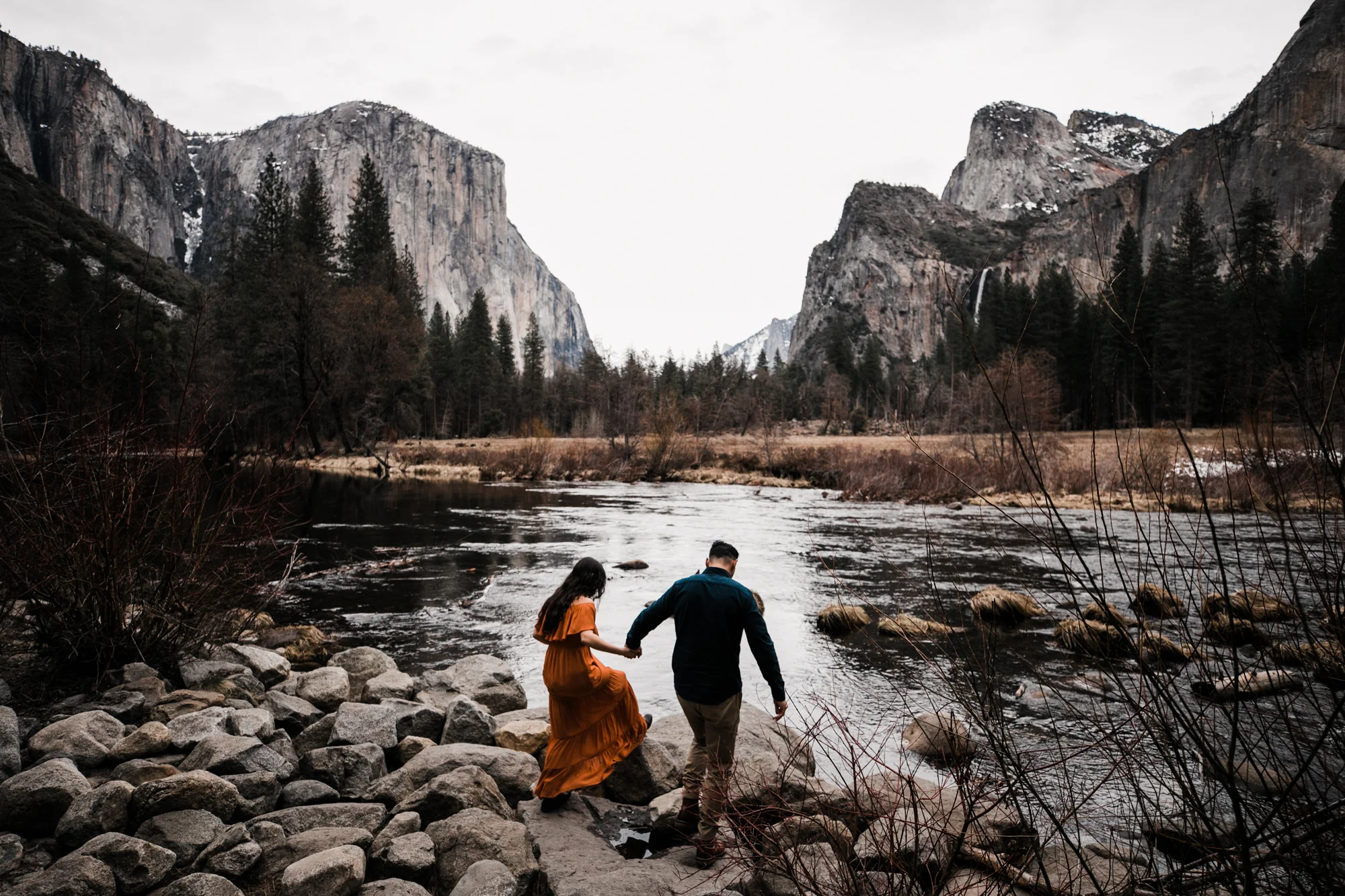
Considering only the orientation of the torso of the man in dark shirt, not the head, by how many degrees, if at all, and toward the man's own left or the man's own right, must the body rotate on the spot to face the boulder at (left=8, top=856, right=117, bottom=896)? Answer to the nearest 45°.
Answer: approximately 135° to the man's own left

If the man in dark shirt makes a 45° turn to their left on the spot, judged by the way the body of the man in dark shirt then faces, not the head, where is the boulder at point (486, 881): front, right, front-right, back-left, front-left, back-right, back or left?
left

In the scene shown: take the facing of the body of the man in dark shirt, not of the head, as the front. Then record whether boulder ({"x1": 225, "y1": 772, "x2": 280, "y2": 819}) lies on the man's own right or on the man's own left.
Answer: on the man's own left

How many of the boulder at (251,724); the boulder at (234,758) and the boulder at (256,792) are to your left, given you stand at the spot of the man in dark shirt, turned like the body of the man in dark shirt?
3

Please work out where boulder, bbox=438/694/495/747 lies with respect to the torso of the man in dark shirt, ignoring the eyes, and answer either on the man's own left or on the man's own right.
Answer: on the man's own left

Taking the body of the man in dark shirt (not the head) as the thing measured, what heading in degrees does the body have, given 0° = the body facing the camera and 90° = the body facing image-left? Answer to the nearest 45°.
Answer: approximately 180°

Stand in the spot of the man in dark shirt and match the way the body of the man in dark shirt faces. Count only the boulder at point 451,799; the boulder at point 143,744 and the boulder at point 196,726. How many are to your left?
3

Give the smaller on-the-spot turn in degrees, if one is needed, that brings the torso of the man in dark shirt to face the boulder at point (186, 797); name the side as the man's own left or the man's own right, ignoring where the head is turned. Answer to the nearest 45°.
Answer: approximately 90° to the man's own left

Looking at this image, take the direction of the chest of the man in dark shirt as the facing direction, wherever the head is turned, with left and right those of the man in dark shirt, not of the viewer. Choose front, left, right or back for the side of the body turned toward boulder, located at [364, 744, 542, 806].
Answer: left

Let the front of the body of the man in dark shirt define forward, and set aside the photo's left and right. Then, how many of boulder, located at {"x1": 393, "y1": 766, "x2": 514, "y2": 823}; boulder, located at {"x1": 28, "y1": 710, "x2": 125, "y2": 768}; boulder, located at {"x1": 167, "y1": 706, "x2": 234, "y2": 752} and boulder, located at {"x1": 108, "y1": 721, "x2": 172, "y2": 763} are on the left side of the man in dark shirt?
4

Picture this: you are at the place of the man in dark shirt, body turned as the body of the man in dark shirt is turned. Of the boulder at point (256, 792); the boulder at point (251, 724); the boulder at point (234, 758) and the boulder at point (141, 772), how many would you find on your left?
4

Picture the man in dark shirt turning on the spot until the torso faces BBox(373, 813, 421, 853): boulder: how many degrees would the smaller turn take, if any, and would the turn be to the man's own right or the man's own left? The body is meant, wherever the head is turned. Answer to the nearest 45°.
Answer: approximately 90° to the man's own left

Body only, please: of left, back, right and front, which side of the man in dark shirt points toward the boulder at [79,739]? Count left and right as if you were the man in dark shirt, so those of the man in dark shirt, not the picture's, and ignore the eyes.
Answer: left
